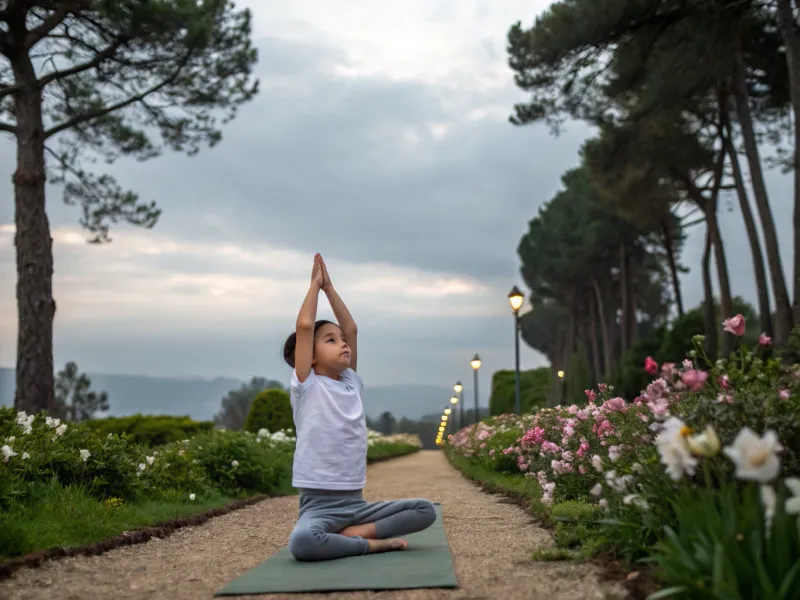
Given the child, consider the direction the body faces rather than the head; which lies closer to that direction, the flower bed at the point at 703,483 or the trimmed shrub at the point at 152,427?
the flower bed

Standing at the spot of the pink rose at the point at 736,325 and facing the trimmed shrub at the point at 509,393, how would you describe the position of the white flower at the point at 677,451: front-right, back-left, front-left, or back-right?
back-left

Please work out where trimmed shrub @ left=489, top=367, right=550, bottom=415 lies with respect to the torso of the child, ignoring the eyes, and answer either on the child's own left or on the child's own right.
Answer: on the child's own left

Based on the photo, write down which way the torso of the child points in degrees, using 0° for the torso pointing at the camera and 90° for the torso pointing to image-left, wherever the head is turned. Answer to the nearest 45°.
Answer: approximately 315°

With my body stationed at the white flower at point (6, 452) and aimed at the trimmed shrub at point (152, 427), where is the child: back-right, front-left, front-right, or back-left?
back-right

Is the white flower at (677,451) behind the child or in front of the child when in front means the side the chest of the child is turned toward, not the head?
in front

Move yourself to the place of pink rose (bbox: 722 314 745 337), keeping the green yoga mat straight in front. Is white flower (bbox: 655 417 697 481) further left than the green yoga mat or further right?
left

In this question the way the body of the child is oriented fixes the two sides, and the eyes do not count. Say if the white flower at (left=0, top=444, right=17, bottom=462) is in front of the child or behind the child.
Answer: behind

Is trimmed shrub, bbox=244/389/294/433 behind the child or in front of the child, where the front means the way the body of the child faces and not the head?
behind

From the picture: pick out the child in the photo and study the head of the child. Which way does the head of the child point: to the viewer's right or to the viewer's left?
to the viewer's right
